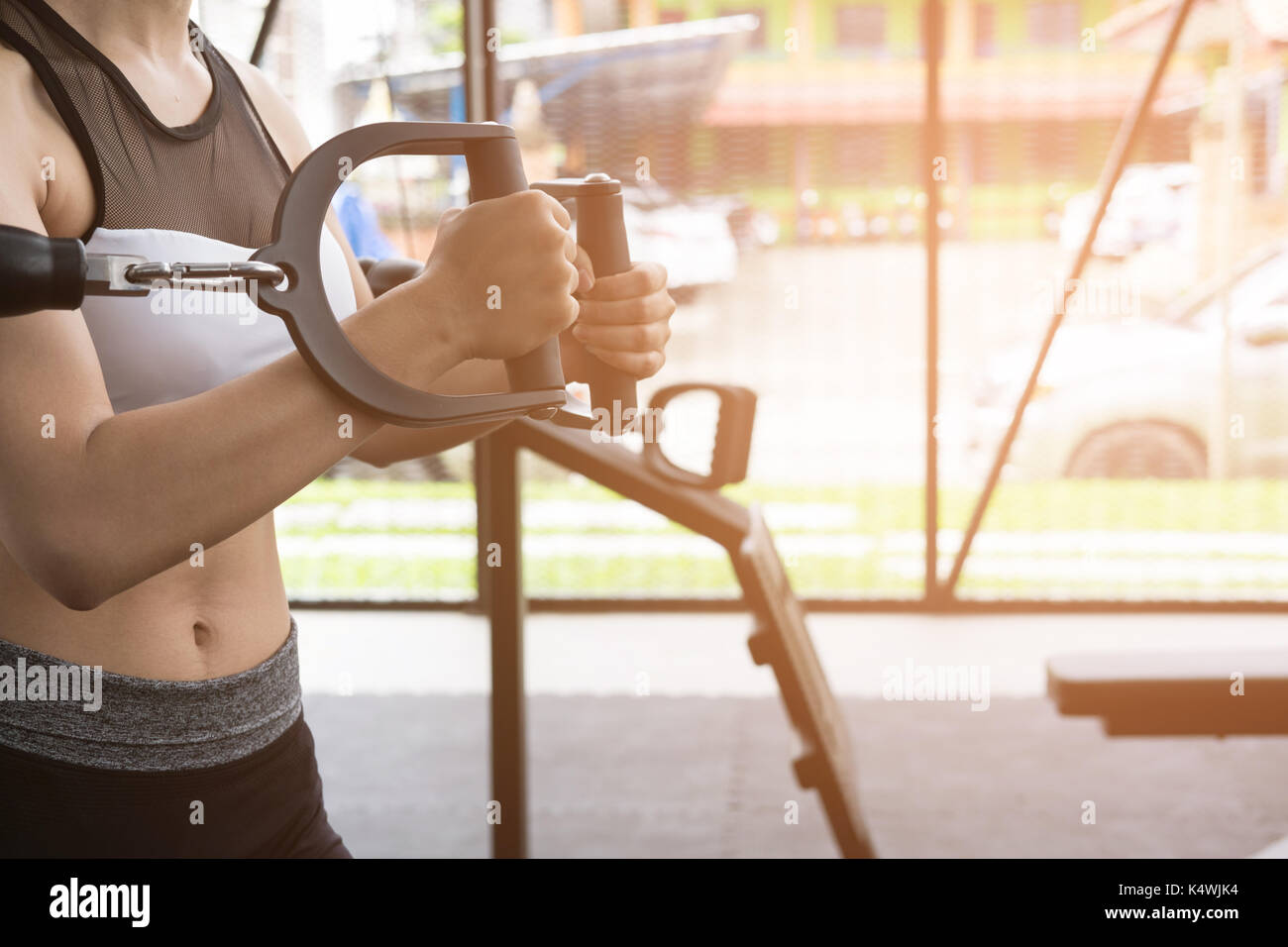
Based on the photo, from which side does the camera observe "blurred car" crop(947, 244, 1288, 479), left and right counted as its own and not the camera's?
left

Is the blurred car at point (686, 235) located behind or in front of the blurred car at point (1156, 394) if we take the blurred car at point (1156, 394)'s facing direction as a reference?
in front

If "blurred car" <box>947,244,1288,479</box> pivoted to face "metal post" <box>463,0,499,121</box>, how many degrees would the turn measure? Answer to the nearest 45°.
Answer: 0° — it already faces it

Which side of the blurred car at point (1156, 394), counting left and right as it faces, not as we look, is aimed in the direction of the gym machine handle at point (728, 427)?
left
